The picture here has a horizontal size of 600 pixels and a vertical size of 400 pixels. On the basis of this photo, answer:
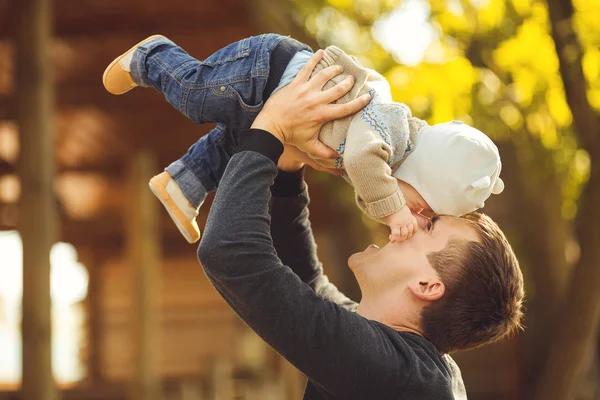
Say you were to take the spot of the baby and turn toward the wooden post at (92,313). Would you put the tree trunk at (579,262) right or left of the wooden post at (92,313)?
right

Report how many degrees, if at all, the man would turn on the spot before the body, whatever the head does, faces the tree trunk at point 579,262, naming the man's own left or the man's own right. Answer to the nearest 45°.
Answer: approximately 135° to the man's own right

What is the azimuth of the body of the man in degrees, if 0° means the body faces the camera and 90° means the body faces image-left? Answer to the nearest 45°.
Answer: approximately 90°

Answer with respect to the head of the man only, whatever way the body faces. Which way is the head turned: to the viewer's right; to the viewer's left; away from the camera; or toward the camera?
to the viewer's left

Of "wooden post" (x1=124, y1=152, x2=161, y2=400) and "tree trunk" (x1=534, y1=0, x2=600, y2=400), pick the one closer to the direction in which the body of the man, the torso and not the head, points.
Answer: the wooden post

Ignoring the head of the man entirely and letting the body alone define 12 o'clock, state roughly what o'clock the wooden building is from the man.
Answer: The wooden building is roughly at 2 o'clock from the man.

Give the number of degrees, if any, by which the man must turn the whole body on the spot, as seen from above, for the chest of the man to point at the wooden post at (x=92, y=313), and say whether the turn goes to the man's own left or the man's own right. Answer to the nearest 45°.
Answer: approximately 45° to the man's own right

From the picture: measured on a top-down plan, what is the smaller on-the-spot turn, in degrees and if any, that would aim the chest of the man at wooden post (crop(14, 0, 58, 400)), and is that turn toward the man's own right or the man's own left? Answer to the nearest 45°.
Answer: approximately 45° to the man's own right

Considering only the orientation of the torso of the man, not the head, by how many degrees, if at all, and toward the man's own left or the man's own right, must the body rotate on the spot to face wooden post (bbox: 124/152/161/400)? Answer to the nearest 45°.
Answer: approximately 45° to the man's own right
